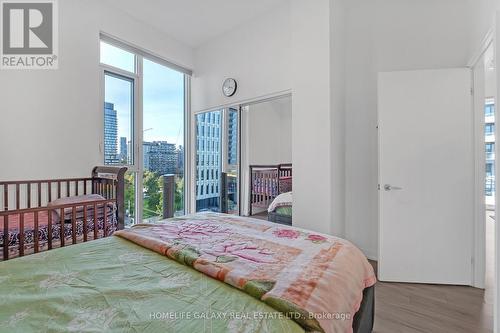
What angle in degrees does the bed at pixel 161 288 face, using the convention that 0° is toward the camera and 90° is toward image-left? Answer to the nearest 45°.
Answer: approximately 225°

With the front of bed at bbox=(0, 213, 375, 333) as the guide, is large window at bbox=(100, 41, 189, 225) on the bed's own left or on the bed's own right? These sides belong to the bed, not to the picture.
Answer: on the bed's own left

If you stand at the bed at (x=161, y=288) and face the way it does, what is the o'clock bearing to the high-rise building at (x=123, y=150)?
The high-rise building is roughly at 10 o'clock from the bed.

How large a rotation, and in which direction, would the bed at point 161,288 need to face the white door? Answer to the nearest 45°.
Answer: approximately 45° to its right

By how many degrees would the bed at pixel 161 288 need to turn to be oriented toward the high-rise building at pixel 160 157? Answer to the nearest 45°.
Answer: approximately 45° to its left

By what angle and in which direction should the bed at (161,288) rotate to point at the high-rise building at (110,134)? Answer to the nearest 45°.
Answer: approximately 45° to its left

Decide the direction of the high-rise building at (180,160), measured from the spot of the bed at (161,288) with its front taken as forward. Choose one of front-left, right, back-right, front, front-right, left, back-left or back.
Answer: front-left
